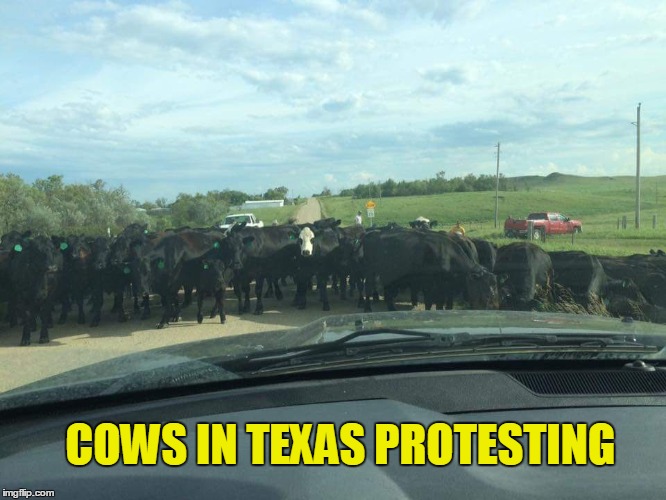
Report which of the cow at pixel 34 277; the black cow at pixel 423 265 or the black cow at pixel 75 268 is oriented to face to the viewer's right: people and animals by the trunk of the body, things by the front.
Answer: the black cow at pixel 423 265

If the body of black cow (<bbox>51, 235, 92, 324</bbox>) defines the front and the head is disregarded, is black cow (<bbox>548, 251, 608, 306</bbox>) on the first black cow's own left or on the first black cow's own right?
on the first black cow's own left

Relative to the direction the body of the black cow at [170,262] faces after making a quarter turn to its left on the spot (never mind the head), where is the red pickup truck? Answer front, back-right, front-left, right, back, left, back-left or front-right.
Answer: left

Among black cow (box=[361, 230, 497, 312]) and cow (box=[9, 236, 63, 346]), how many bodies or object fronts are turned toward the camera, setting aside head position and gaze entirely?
1

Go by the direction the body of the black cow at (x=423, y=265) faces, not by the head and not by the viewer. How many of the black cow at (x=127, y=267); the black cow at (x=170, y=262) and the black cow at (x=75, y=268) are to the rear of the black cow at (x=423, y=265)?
3

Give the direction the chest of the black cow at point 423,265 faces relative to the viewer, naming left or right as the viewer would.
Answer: facing to the right of the viewer

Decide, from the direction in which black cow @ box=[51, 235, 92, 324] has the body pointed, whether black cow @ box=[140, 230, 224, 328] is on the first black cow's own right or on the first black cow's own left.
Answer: on the first black cow's own left

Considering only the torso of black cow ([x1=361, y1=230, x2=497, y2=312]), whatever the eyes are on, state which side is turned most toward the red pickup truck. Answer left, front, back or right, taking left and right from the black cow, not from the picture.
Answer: left

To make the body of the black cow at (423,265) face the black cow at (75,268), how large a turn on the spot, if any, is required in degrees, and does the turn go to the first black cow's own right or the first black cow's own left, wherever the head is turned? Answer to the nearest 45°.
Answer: approximately 180°

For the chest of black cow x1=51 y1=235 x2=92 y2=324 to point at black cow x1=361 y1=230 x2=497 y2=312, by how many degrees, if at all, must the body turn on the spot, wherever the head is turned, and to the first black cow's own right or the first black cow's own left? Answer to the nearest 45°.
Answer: approximately 90° to the first black cow's own left

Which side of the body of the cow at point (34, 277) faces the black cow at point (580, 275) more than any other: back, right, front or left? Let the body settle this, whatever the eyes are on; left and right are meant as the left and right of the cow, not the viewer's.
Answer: left
